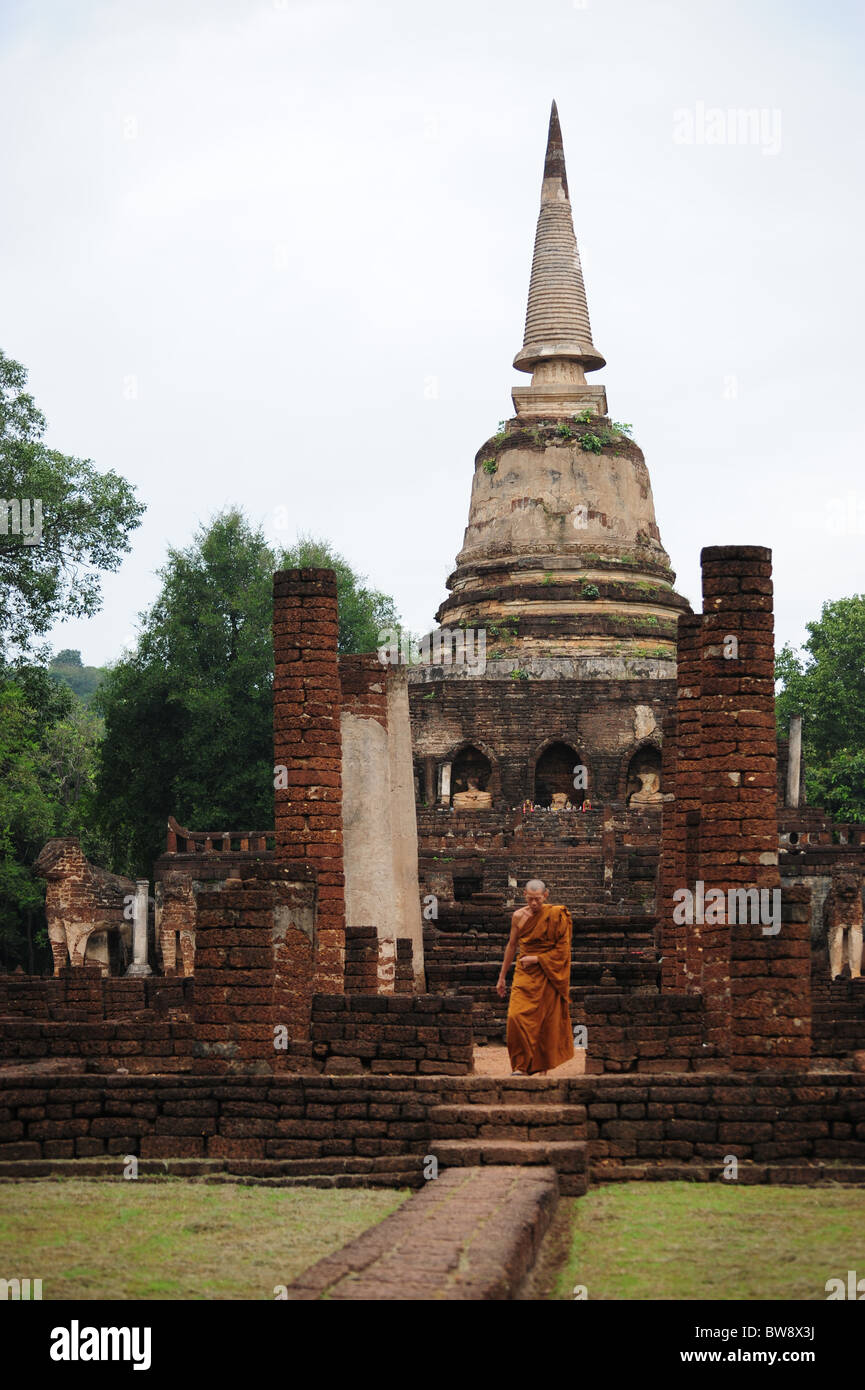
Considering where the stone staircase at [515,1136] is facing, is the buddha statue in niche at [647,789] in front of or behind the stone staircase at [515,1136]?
behind

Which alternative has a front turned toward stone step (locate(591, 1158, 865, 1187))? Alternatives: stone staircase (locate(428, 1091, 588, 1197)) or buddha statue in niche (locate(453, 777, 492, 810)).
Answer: the buddha statue in niche

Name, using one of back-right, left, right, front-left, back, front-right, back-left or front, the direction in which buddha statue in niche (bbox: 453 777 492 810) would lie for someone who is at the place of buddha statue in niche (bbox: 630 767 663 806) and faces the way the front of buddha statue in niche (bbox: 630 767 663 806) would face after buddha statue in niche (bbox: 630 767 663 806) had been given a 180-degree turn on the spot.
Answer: left

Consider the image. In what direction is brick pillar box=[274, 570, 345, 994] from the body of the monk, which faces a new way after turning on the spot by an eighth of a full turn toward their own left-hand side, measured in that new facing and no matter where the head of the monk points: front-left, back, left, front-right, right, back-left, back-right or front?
back

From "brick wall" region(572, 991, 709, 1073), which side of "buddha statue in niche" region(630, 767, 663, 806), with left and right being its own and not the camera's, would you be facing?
front

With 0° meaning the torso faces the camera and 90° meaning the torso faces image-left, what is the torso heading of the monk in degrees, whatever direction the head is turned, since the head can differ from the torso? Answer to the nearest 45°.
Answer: approximately 0°

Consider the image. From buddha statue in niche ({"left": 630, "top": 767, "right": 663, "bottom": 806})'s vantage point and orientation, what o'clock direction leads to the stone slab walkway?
The stone slab walkway is roughly at 12 o'clock from the buddha statue in niche.

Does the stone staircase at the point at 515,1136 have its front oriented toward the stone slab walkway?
yes

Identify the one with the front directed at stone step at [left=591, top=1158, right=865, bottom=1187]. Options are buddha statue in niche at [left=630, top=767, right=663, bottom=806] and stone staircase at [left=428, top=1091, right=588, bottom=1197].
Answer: the buddha statue in niche

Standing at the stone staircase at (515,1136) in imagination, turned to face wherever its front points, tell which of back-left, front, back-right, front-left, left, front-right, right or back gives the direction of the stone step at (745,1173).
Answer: left

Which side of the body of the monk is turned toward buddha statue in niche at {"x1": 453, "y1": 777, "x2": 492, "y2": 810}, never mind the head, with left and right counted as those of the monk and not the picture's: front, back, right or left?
back

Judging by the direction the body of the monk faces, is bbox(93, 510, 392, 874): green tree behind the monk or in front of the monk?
behind
